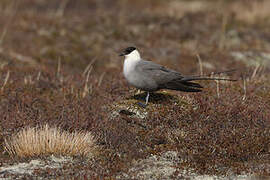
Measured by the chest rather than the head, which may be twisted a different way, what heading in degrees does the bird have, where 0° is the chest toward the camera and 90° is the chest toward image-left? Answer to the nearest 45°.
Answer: approximately 90°

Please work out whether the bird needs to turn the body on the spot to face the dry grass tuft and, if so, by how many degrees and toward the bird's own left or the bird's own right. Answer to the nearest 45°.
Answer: approximately 45° to the bird's own left
